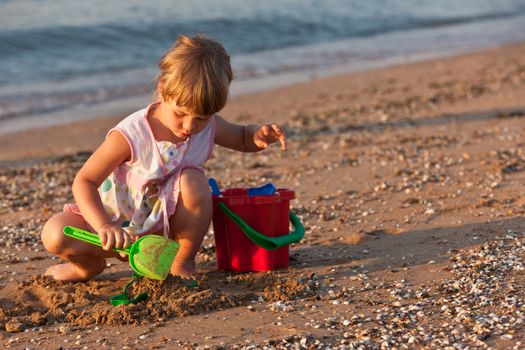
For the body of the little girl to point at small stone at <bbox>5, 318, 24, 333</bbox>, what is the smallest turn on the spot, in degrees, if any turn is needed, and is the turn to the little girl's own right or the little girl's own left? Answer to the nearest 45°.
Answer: approximately 45° to the little girl's own right

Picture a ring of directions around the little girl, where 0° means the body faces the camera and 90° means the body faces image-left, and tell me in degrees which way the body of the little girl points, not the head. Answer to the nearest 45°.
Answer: approximately 0°
